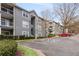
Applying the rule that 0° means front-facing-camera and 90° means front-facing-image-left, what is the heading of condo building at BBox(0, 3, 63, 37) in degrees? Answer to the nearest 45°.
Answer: approximately 315°

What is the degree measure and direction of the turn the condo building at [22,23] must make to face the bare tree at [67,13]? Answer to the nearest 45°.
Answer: approximately 45° to its left
